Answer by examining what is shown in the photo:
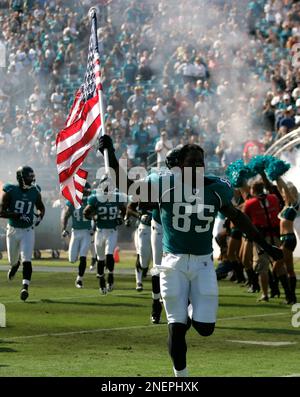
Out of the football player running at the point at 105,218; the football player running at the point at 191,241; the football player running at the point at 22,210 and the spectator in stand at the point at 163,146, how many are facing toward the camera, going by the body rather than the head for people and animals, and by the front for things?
4

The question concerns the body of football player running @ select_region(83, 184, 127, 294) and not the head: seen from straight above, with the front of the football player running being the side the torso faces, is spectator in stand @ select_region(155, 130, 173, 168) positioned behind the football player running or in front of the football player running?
behind

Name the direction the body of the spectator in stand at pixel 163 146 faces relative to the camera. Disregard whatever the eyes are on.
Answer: toward the camera

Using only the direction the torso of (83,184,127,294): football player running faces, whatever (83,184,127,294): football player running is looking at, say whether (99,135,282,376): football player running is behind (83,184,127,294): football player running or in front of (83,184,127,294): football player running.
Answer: in front

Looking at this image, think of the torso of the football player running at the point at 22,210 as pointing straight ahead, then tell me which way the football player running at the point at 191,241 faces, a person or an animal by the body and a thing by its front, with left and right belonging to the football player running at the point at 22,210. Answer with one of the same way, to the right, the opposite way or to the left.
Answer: the same way

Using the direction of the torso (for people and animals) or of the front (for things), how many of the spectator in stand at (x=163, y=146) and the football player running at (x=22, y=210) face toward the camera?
2

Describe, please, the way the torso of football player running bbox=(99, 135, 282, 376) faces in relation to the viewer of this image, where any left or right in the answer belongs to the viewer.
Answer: facing the viewer

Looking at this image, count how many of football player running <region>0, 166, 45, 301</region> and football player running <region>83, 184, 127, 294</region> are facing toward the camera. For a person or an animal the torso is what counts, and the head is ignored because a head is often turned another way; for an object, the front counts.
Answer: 2

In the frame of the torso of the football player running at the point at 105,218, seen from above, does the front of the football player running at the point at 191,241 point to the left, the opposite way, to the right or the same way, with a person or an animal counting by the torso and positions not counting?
the same way

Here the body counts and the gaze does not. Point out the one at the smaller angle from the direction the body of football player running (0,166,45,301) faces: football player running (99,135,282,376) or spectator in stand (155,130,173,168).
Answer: the football player running

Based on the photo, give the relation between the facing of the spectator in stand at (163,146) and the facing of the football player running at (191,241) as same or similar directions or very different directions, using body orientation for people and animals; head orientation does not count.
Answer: same or similar directions

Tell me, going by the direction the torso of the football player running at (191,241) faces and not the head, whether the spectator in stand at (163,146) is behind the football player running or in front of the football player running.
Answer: behind

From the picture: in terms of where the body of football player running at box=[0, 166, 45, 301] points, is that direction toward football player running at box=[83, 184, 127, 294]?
no

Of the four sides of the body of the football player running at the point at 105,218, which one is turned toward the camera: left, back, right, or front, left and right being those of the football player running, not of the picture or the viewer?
front

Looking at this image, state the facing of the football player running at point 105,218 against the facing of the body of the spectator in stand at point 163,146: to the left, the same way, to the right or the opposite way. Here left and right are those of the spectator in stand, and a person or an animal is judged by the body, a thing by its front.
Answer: the same way
